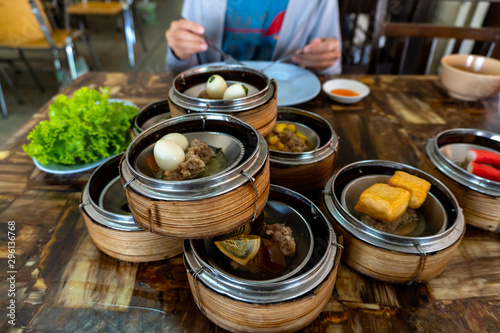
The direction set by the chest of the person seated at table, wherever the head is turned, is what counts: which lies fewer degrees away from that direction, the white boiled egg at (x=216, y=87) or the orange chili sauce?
the white boiled egg

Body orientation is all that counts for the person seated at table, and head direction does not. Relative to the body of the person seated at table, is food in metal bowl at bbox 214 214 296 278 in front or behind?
in front

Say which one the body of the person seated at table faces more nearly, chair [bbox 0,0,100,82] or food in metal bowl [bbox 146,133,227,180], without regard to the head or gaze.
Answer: the food in metal bowl

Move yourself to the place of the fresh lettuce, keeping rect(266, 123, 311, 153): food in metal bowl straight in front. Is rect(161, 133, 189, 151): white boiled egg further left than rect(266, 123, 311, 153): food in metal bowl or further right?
right

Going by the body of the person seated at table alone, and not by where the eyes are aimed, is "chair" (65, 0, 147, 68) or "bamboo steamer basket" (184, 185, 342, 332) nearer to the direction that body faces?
the bamboo steamer basket

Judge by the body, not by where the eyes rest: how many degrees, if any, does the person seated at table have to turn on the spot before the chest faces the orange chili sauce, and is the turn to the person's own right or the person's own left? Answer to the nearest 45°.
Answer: approximately 45° to the person's own left

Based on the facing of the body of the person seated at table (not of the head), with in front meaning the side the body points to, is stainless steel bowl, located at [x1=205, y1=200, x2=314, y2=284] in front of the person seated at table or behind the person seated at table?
in front

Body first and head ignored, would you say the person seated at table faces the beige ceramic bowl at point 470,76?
no

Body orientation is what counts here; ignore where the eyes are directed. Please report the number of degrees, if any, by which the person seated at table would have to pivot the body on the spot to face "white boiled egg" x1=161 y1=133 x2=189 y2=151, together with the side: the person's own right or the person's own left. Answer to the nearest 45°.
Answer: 0° — they already face it

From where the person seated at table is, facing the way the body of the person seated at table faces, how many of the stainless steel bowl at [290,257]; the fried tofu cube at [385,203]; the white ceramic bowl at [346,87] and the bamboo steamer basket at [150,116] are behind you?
0

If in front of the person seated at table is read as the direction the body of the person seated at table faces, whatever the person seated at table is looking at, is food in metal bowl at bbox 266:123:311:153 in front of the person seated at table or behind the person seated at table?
in front

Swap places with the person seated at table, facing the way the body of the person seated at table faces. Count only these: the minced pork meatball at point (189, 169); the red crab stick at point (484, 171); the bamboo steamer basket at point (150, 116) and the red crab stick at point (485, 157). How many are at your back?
0

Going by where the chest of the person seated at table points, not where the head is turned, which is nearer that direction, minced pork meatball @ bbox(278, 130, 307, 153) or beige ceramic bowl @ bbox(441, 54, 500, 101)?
the minced pork meatball

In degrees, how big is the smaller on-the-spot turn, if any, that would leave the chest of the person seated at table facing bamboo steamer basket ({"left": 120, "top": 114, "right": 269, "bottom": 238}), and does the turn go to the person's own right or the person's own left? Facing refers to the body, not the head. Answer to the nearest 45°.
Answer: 0° — they already face it

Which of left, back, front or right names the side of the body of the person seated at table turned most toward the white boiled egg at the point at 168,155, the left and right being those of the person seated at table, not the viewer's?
front

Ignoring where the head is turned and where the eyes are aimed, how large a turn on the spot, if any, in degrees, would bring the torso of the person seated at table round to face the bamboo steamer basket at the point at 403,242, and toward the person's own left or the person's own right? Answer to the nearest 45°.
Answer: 0° — they already face it

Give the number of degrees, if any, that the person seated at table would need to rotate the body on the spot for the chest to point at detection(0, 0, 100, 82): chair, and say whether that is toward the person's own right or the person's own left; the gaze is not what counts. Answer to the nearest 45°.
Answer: approximately 135° to the person's own right

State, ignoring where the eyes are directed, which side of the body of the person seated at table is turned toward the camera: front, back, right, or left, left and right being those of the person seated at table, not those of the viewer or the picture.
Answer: front

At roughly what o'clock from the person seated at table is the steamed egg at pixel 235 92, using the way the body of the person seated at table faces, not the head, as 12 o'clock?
The steamed egg is roughly at 12 o'clock from the person seated at table.
